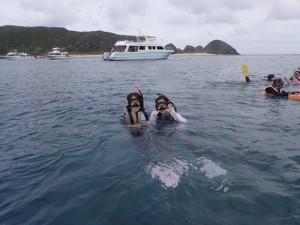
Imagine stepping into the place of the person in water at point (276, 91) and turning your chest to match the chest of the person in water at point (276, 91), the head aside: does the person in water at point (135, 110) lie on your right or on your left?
on your right

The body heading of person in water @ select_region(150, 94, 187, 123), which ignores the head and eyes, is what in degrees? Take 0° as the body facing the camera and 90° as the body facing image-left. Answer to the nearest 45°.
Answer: approximately 0°

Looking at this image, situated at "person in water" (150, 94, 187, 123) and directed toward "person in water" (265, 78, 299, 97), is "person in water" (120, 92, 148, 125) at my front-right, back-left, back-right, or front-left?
back-left

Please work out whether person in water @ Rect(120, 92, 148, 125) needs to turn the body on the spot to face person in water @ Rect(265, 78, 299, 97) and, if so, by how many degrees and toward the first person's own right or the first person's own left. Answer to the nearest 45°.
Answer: approximately 135° to the first person's own left

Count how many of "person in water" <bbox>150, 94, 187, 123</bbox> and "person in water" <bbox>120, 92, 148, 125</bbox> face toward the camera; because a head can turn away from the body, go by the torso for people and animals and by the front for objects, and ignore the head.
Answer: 2

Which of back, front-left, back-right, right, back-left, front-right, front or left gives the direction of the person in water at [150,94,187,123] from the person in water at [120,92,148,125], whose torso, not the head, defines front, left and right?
left

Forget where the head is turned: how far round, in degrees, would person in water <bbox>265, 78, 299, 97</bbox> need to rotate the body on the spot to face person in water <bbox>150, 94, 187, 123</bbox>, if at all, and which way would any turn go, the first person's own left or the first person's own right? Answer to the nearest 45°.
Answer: approximately 90° to the first person's own right
